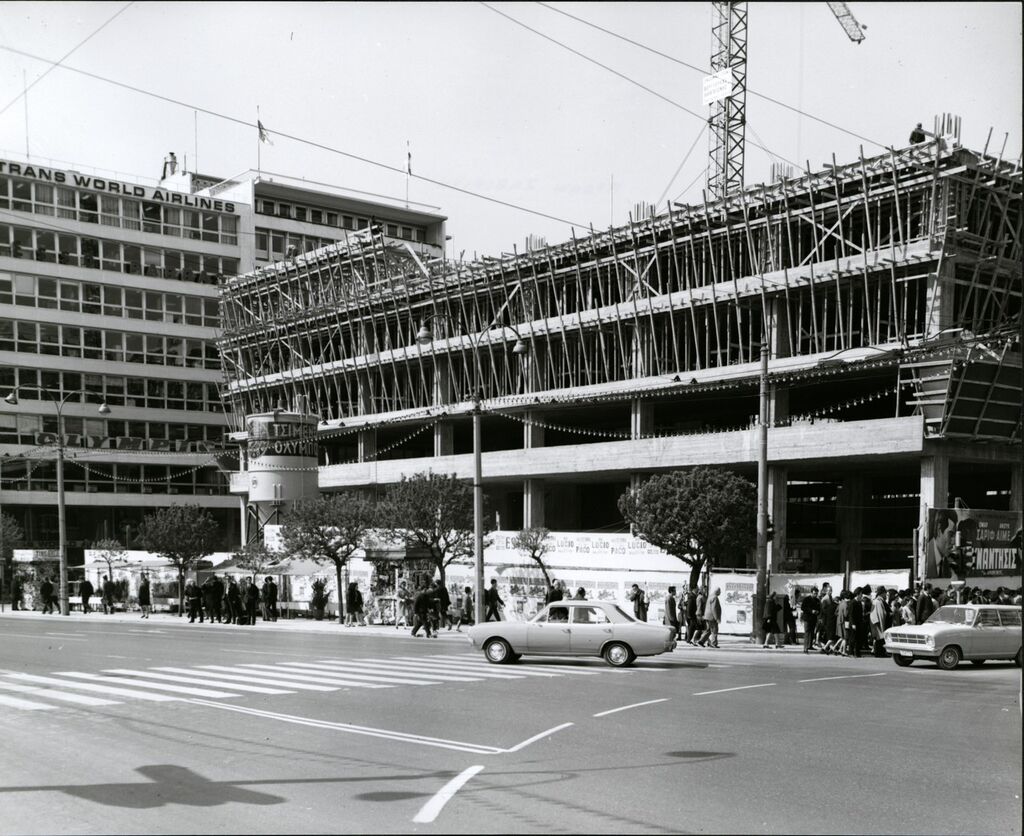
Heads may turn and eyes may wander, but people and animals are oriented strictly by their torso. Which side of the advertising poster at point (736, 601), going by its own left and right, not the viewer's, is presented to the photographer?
front

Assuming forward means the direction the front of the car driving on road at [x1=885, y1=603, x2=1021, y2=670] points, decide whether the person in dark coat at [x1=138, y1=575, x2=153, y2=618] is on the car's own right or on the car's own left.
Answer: on the car's own right

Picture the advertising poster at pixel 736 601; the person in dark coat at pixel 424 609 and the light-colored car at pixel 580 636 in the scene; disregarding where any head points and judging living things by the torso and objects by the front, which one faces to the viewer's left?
the light-colored car

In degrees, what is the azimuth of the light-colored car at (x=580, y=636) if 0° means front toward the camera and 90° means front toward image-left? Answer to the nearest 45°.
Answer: approximately 90°

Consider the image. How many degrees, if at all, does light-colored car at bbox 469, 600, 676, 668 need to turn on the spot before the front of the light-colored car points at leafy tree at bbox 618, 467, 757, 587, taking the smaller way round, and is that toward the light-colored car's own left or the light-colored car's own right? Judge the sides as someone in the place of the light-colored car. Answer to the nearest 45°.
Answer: approximately 90° to the light-colored car's own right
